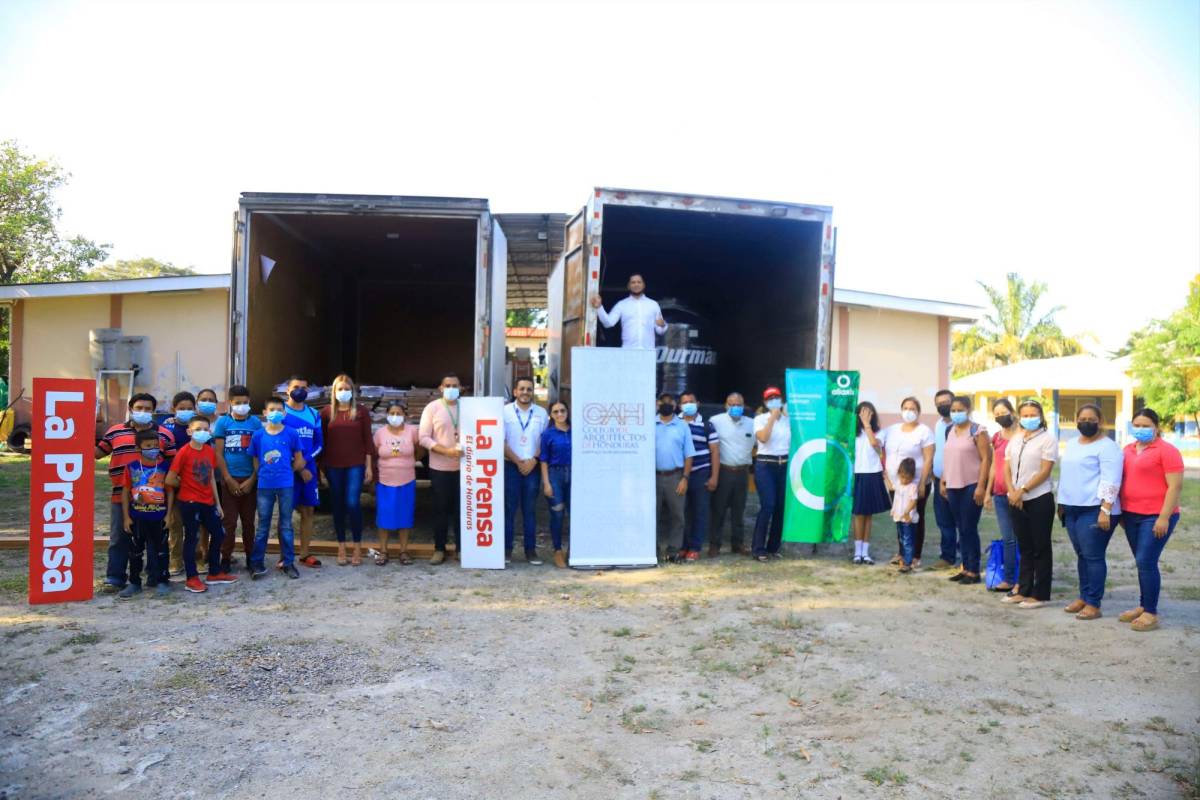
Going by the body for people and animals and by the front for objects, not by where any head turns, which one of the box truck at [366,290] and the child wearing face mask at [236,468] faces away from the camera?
the box truck

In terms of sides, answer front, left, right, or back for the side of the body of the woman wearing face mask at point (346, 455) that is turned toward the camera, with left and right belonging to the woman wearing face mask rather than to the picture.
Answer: front

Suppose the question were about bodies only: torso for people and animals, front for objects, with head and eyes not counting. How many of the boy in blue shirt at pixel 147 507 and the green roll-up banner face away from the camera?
0

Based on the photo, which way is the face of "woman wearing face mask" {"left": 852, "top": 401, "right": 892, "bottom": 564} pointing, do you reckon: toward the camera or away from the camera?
toward the camera

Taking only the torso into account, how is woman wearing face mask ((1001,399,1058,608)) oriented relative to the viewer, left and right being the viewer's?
facing the viewer and to the left of the viewer

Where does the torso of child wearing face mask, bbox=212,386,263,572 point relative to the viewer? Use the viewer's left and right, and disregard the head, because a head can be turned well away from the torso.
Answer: facing the viewer

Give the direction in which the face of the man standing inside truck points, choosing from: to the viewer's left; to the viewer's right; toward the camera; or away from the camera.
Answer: toward the camera

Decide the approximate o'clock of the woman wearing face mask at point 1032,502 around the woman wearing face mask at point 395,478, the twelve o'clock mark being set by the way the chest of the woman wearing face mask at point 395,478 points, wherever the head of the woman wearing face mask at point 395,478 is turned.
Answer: the woman wearing face mask at point 1032,502 is roughly at 10 o'clock from the woman wearing face mask at point 395,478.

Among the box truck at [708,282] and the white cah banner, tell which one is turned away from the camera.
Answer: the box truck

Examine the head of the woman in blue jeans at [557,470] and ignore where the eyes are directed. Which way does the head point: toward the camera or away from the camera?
toward the camera

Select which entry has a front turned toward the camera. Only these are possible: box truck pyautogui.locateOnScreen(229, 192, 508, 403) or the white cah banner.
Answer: the white cah banner

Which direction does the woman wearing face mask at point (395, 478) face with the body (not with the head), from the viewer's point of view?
toward the camera

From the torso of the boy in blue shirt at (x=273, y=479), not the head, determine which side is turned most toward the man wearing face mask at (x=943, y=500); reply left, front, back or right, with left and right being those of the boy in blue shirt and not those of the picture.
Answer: left

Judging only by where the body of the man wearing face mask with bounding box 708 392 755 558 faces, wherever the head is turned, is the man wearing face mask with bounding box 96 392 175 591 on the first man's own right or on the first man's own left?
on the first man's own right

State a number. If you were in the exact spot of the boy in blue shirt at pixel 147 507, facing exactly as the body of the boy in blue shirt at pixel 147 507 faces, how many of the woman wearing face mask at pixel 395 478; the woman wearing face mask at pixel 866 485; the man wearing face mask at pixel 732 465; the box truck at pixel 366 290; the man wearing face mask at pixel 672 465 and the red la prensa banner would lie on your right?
1

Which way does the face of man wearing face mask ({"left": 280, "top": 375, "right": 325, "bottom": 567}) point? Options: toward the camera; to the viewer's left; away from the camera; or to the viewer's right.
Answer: toward the camera

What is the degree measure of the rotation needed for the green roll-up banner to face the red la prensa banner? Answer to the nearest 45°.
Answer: approximately 45° to its right

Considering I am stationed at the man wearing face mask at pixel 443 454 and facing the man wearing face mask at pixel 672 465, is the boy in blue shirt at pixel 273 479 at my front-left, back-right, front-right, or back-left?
back-right

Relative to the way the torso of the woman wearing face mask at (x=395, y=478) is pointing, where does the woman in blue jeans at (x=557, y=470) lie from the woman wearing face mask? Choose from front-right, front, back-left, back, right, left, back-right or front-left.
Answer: left

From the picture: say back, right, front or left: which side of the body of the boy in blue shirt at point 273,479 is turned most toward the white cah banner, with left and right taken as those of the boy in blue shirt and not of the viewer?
left

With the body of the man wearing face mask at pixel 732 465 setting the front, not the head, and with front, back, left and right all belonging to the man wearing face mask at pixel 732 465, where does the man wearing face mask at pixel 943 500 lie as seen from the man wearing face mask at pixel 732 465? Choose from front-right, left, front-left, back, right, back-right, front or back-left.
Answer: left

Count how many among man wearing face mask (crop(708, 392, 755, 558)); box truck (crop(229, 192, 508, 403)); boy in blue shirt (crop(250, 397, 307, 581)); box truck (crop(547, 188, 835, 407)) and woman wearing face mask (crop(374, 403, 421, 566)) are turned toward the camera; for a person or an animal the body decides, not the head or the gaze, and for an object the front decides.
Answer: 3

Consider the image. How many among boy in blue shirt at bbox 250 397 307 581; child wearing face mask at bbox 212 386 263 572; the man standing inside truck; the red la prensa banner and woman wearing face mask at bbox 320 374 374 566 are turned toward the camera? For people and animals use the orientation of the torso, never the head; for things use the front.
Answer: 5

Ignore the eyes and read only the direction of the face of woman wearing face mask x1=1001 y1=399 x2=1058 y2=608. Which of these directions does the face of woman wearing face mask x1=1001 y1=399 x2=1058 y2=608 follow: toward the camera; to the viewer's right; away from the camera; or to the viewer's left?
toward the camera
